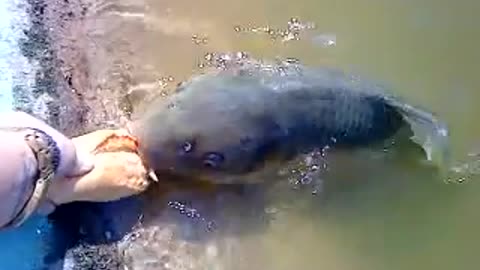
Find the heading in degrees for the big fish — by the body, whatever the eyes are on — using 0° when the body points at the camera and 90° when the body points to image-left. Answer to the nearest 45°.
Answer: approximately 90°
